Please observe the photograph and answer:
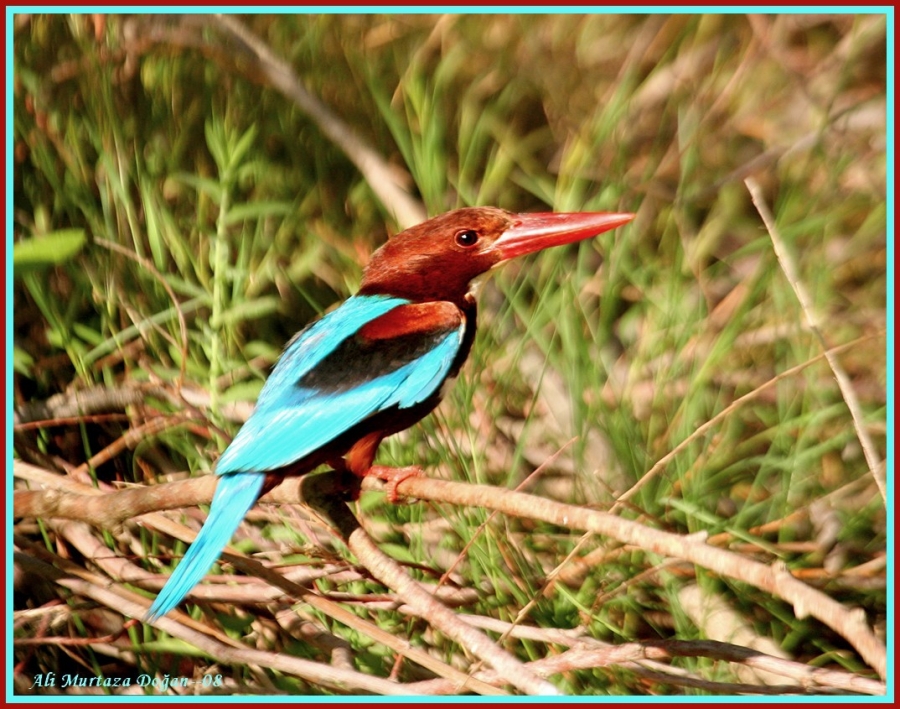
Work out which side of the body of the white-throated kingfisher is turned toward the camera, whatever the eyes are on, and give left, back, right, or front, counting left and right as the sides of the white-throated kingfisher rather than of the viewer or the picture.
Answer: right
